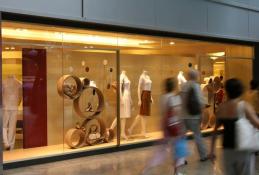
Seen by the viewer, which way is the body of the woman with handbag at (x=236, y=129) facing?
away from the camera

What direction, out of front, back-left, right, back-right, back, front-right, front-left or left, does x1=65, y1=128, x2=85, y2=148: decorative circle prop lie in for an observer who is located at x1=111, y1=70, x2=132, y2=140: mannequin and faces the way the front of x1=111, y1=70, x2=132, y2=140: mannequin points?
right

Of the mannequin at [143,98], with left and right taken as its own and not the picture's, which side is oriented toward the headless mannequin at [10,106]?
right

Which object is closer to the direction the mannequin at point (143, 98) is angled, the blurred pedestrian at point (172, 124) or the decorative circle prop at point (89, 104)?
the blurred pedestrian

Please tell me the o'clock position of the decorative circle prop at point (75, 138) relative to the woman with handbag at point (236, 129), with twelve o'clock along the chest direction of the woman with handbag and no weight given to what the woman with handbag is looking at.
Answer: The decorative circle prop is roughly at 11 o'clock from the woman with handbag.

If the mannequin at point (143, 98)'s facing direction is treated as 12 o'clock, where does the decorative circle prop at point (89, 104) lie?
The decorative circle prop is roughly at 3 o'clock from the mannequin.

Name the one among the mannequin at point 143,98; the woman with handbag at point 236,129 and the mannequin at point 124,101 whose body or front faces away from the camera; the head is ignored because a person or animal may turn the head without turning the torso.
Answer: the woman with handbag

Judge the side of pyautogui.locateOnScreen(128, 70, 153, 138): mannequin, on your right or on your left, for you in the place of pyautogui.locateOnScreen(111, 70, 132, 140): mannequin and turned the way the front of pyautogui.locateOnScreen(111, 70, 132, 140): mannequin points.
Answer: on your left

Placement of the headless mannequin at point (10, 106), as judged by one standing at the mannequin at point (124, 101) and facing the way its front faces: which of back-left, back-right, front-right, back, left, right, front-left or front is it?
right

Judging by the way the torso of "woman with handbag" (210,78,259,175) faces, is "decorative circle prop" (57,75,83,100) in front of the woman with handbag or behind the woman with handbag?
in front

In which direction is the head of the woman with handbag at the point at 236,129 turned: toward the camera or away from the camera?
away from the camera

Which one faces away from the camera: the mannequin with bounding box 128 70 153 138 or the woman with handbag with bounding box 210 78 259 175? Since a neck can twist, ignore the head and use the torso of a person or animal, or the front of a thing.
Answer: the woman with handbag

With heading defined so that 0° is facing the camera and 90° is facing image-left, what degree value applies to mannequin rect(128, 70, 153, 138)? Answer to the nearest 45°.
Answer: approximately 315°

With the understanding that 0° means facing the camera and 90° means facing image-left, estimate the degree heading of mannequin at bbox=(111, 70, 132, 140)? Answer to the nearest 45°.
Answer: approximately 315°

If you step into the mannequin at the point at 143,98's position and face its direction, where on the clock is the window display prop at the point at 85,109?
The window display prop is roughly at 3 o'clock from the mannequin.
